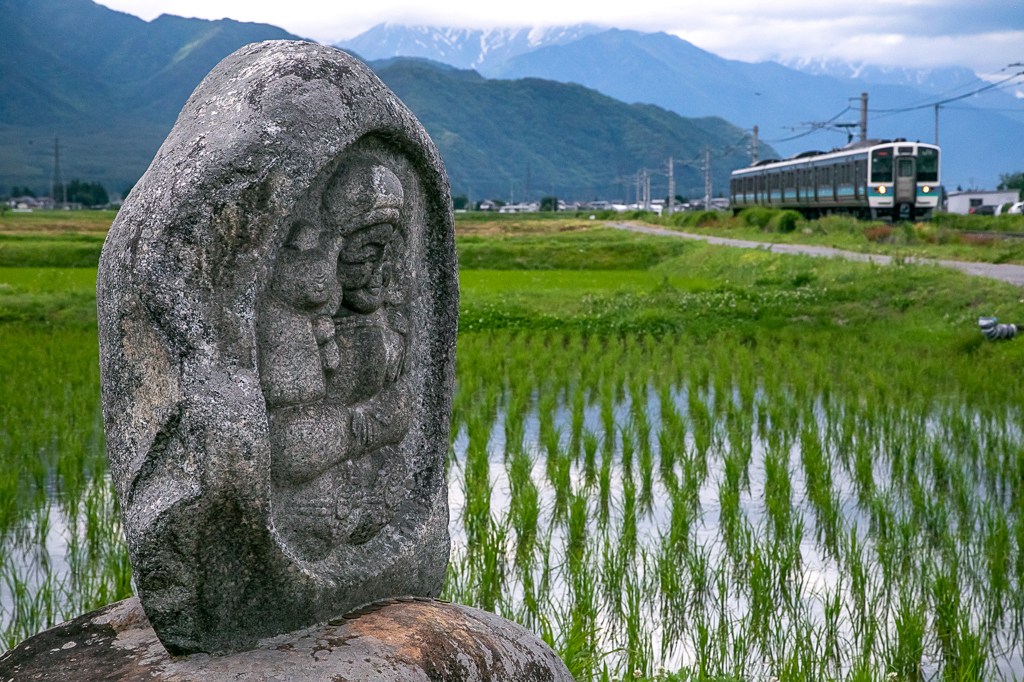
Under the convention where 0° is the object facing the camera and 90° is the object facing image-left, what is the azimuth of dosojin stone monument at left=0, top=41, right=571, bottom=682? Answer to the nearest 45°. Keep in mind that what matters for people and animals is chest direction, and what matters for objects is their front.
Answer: approximately 315°

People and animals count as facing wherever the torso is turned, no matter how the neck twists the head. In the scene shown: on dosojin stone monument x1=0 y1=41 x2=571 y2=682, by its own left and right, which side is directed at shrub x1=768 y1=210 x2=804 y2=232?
left

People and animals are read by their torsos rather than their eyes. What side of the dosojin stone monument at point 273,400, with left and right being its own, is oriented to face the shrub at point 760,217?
left

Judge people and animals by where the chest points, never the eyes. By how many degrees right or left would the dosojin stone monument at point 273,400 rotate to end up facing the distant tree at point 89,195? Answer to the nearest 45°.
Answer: approximately 135° to its left

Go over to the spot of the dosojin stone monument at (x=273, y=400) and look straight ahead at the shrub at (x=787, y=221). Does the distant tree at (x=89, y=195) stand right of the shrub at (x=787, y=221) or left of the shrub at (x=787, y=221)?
left

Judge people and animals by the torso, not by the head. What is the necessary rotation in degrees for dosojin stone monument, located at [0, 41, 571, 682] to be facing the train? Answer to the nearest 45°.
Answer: approximately 90° to its left
